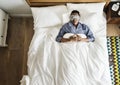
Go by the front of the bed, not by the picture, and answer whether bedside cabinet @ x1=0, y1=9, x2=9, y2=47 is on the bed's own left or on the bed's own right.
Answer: on the bed's own right

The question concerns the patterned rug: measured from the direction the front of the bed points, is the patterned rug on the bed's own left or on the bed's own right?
on the bed's own left

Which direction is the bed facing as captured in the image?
toward the camera
